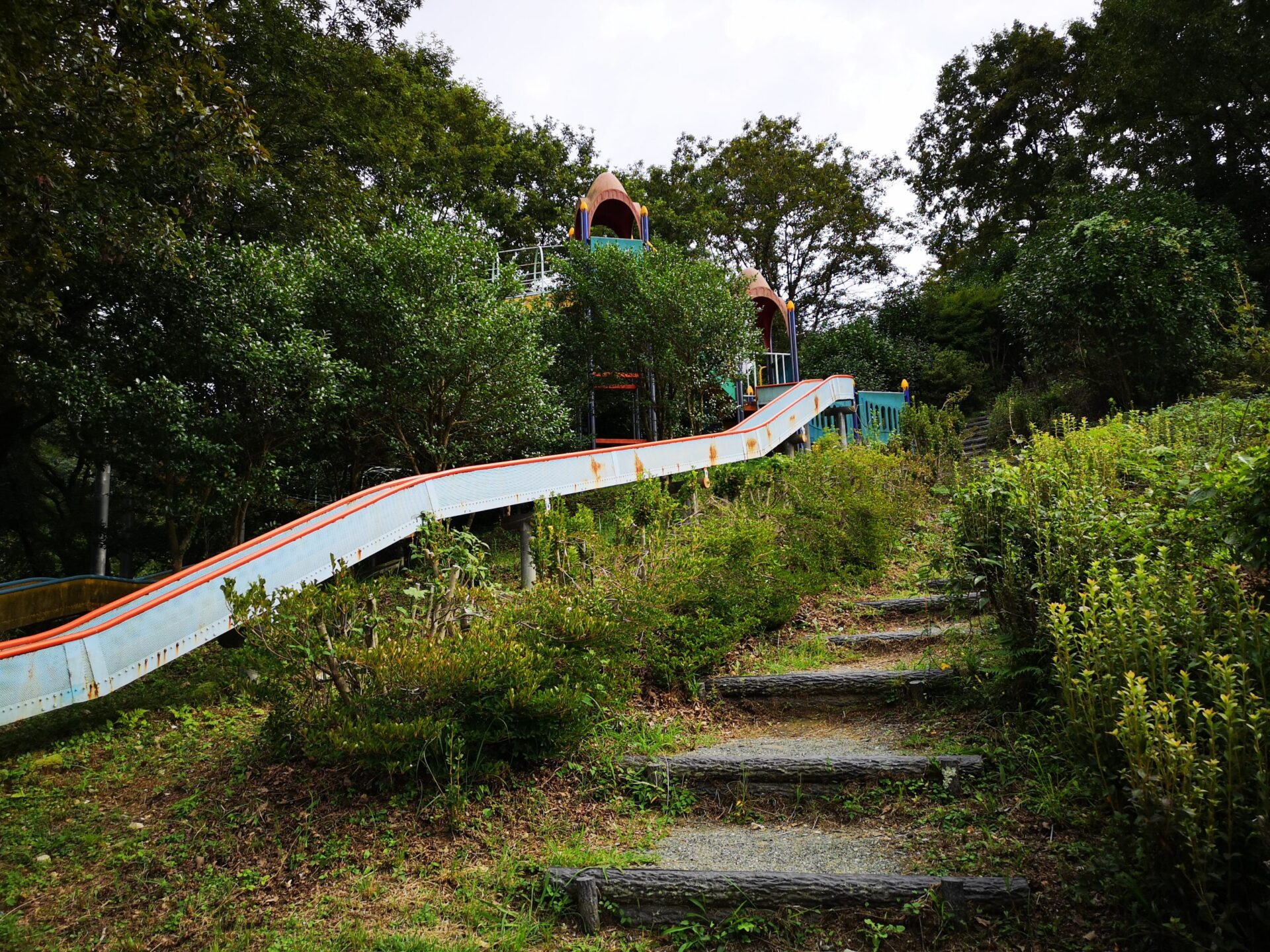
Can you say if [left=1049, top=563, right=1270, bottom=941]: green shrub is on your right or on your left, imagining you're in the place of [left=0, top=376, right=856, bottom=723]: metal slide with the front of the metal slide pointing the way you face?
on your left

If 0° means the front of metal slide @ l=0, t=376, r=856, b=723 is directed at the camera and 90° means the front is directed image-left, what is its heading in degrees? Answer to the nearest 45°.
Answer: approximately 45°

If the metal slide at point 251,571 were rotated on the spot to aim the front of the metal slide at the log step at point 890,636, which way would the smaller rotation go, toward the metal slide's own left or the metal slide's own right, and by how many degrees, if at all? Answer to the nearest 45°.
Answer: approximately 135° to the metal slide's own left

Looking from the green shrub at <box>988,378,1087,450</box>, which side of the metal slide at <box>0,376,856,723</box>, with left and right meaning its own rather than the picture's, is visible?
back

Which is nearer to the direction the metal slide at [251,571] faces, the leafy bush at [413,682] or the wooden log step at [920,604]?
the leafy bush

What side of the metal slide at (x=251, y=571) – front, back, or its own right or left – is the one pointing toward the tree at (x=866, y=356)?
back

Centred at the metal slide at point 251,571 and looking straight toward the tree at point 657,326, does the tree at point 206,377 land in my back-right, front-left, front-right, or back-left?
front-left

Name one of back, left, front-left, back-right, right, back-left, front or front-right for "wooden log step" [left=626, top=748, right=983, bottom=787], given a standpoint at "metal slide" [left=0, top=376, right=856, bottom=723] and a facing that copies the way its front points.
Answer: left
